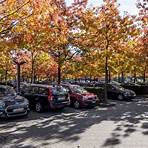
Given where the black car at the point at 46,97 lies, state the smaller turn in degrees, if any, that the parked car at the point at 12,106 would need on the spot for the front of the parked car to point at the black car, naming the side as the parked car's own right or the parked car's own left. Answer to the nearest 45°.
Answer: approximately 90° to the parked car's own left

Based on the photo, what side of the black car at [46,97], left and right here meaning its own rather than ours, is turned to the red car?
right

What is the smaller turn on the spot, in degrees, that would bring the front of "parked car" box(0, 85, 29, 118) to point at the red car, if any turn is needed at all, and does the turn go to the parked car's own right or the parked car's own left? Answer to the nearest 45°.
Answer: approximately 90° to the parked car's own left

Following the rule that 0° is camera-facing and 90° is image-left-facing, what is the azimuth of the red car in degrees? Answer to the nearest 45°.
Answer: approximately 315°
